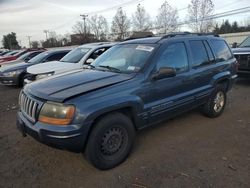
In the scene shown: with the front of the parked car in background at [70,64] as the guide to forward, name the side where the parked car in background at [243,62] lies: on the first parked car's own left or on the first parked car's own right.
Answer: on the first parked car's own left

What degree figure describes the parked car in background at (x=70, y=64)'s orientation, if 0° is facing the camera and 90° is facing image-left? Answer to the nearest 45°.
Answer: approximately 45°

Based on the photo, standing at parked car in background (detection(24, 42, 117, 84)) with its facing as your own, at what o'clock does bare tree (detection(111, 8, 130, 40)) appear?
The bare tree is roughly at 5 o'clock from the parked car in background.
